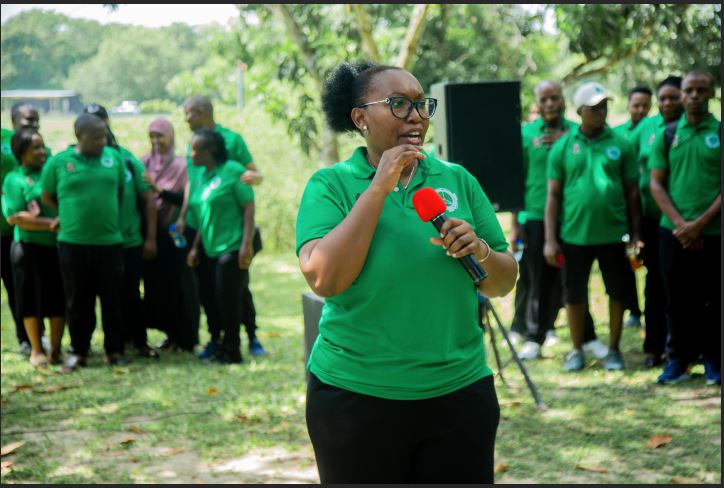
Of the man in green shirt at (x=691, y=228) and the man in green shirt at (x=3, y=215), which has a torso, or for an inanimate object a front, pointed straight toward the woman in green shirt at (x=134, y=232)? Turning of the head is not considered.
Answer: the man in green shirt at (x=3, y=215)

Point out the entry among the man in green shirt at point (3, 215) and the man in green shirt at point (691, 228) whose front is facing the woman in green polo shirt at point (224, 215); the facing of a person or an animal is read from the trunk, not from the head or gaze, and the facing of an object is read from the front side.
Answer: the man in green shirt at point (3, 215)

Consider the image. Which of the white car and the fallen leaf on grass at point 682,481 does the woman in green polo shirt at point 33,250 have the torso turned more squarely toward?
the fallen leaf on grass

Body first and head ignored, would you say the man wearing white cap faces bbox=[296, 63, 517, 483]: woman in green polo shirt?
yes

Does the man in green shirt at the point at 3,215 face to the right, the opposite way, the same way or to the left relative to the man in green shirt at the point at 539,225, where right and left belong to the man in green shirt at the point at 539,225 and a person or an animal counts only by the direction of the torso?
to the left

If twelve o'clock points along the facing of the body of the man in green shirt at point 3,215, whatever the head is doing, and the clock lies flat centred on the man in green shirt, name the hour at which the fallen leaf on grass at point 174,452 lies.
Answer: The fallen leaf on grass is roughly at 1 o'clock from the man in green shirt.

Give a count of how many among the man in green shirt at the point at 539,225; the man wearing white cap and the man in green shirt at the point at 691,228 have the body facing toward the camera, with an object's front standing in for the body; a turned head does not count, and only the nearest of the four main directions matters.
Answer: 3

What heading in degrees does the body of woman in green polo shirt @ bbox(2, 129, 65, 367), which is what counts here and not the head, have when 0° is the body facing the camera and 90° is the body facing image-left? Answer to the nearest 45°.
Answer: approximately 315°

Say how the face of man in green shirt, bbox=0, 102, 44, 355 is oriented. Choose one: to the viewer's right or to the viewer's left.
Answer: to the viewer's right

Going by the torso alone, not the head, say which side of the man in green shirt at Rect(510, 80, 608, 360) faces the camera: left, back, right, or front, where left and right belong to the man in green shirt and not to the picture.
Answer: front

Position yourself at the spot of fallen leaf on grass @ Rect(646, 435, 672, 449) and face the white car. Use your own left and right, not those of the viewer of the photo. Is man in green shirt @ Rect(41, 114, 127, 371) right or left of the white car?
left

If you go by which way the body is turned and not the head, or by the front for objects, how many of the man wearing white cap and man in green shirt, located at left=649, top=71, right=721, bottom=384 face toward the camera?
2

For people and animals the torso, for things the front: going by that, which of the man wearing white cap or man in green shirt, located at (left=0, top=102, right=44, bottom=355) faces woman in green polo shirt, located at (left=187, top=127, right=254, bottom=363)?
the man in green shirt

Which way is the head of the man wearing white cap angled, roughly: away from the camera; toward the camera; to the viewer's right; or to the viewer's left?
toward the camera

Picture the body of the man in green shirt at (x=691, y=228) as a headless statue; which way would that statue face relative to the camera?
toward the camera

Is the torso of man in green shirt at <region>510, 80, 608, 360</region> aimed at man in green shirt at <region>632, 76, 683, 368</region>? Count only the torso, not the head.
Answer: no

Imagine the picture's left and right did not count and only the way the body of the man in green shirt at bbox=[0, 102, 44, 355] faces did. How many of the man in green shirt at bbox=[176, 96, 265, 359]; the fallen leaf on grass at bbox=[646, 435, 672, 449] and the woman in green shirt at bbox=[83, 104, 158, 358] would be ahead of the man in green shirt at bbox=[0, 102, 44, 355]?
3

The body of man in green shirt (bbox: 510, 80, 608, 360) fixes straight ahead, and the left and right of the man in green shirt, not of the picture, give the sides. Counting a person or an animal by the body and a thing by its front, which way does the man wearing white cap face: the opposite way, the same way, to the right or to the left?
the same way

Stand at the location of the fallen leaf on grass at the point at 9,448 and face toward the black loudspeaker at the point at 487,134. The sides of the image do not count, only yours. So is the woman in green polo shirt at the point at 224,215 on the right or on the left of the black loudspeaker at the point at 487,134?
left

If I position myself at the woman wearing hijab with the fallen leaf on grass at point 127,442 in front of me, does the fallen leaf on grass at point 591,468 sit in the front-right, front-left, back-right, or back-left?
front-left
